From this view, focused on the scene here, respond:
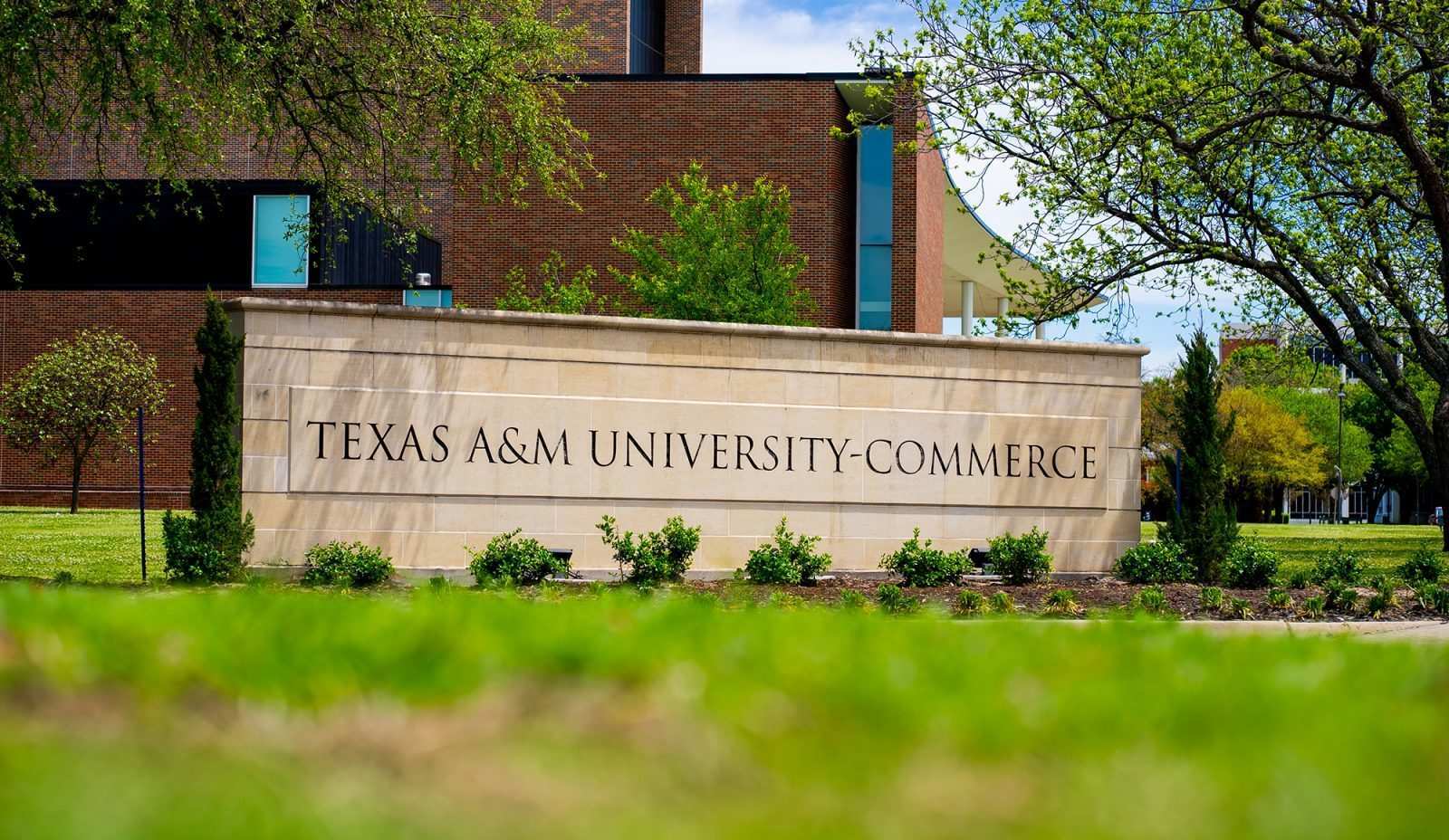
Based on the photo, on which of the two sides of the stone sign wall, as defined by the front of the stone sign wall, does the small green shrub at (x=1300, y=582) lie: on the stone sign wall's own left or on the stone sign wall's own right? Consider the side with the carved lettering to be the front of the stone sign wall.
on the stone sign wall's own left

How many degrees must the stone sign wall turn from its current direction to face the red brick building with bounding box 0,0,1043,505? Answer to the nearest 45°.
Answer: approximately 180°

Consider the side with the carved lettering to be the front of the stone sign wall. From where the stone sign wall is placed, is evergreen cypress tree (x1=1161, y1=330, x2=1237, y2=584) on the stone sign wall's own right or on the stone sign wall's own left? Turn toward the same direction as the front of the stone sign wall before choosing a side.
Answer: on the stone sign wall's own left

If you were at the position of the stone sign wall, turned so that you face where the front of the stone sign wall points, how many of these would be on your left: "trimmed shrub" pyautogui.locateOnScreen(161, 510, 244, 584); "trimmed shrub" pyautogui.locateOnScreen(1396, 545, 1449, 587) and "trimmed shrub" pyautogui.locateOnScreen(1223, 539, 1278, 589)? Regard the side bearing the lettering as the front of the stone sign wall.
2

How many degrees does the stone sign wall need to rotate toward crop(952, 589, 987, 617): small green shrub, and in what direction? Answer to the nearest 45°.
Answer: approximately 45° to its left

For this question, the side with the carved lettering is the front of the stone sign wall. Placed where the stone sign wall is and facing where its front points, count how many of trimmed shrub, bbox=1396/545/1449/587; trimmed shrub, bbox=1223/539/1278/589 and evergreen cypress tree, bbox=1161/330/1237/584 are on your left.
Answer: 3

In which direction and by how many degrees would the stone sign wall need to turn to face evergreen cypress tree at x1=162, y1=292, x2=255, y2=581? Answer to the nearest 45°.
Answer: approximately 90° to its right

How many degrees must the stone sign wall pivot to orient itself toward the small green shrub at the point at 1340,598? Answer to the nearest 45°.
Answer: approximately 90° to its left

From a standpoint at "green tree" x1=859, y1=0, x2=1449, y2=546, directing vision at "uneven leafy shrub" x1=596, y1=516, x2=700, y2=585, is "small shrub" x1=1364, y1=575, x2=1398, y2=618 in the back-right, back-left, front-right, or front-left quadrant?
front-left

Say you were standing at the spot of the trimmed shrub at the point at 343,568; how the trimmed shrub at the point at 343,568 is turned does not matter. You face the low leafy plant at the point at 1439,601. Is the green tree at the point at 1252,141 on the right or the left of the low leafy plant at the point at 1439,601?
left

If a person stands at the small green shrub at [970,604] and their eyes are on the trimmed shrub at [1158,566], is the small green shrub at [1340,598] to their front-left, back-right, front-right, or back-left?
front-right

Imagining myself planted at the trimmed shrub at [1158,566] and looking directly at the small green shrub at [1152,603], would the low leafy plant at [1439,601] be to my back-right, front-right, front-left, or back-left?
front-left

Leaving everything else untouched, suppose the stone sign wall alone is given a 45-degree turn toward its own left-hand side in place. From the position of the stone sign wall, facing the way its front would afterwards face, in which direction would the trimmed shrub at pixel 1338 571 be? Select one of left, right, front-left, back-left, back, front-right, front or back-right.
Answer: front-left

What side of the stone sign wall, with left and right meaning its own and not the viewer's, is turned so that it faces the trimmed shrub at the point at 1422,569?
left

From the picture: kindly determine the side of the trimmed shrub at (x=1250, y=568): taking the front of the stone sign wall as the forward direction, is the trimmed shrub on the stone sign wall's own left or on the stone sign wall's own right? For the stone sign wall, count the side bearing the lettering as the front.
on the stone sign wall's own left

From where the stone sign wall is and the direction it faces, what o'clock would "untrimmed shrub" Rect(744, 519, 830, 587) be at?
The untrimmed shrub is roughly at 10 o'clock from the stone sign wall.

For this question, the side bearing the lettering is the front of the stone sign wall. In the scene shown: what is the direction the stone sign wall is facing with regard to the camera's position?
facing the viewer
